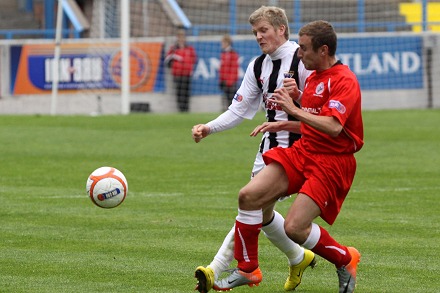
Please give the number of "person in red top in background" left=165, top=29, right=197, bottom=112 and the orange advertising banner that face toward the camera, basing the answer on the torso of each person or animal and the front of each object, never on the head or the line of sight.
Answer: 2

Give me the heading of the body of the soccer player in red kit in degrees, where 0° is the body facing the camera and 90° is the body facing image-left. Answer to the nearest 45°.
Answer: approximately 45°

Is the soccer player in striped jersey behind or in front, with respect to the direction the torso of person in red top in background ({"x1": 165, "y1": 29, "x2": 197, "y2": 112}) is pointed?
in front

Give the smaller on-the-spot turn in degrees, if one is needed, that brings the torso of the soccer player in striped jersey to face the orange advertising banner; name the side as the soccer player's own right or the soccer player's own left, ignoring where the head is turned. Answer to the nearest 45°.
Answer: approximately 135° to the soccer player's own right

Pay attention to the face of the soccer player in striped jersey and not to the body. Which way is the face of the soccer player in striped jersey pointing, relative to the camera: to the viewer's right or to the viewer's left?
to the viewer's left

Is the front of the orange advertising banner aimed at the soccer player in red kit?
yes

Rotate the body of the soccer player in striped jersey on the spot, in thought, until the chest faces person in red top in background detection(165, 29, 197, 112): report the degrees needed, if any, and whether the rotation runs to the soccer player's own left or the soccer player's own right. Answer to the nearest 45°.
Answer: approximately 135° to the soccer player's own right

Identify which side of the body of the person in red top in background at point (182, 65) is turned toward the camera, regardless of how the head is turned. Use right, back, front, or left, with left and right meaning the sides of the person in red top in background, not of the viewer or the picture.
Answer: front

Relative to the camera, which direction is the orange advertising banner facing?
toward the camera

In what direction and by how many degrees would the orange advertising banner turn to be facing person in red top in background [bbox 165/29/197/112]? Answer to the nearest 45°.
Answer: approximately 90° to its left

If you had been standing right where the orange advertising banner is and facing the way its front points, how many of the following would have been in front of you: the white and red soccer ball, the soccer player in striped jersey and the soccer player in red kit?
3

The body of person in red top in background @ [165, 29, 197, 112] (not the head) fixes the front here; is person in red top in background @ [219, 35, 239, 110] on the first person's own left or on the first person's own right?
on the first person's own left

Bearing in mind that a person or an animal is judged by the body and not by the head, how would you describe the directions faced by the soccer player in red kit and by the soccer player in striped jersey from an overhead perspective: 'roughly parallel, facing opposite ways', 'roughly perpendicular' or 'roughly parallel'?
roughly parallel

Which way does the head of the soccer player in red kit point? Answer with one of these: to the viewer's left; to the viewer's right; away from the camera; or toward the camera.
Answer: to the viewer's left

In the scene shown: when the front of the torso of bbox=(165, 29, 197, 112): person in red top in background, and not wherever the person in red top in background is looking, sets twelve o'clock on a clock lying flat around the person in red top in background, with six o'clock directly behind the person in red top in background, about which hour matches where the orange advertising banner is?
The orange advertising banner is roughly at 3 o'clock from the person in red top in background.
